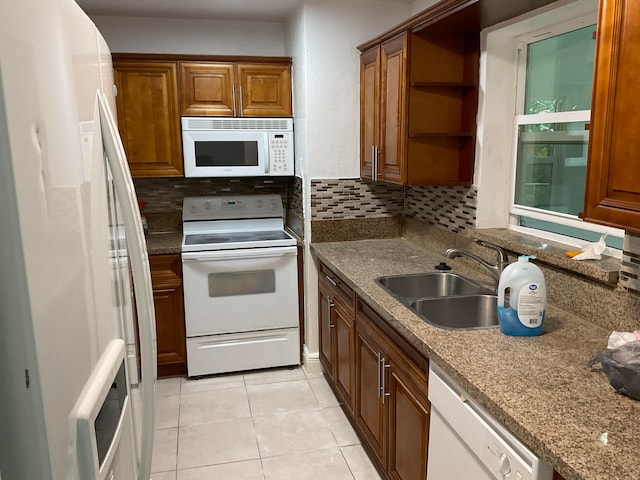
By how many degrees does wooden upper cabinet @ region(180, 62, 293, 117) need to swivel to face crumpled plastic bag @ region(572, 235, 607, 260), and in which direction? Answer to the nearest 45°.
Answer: approximately 45° to its left

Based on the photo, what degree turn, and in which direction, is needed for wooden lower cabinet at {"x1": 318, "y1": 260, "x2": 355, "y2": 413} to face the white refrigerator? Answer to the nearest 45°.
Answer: approximately 90° to its left

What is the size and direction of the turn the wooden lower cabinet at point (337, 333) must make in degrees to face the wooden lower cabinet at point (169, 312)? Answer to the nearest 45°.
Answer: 0° — it already faces it

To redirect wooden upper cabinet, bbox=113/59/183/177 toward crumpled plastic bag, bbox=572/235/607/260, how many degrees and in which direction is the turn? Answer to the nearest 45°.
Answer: approximately 45° to its left

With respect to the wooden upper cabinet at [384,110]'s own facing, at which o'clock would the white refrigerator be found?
The white refrigerator is roughly at 11 o'clock from the wooden upper cabinet.

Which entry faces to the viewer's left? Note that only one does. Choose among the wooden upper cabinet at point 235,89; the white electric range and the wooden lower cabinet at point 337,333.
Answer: the wooden lower cabinet

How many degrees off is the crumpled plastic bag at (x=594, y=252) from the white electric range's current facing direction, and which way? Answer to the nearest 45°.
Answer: approximately 45° to its left
